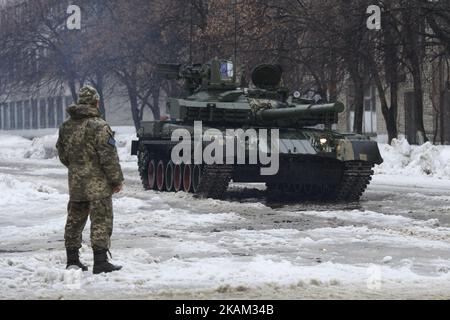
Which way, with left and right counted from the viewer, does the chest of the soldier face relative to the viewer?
facing away from the viewer and to the right of the viewer

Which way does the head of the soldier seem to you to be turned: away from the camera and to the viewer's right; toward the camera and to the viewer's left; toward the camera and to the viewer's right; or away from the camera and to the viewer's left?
away from the camera and to the viewer's right

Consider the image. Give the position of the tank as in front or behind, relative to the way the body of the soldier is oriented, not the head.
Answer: in front
